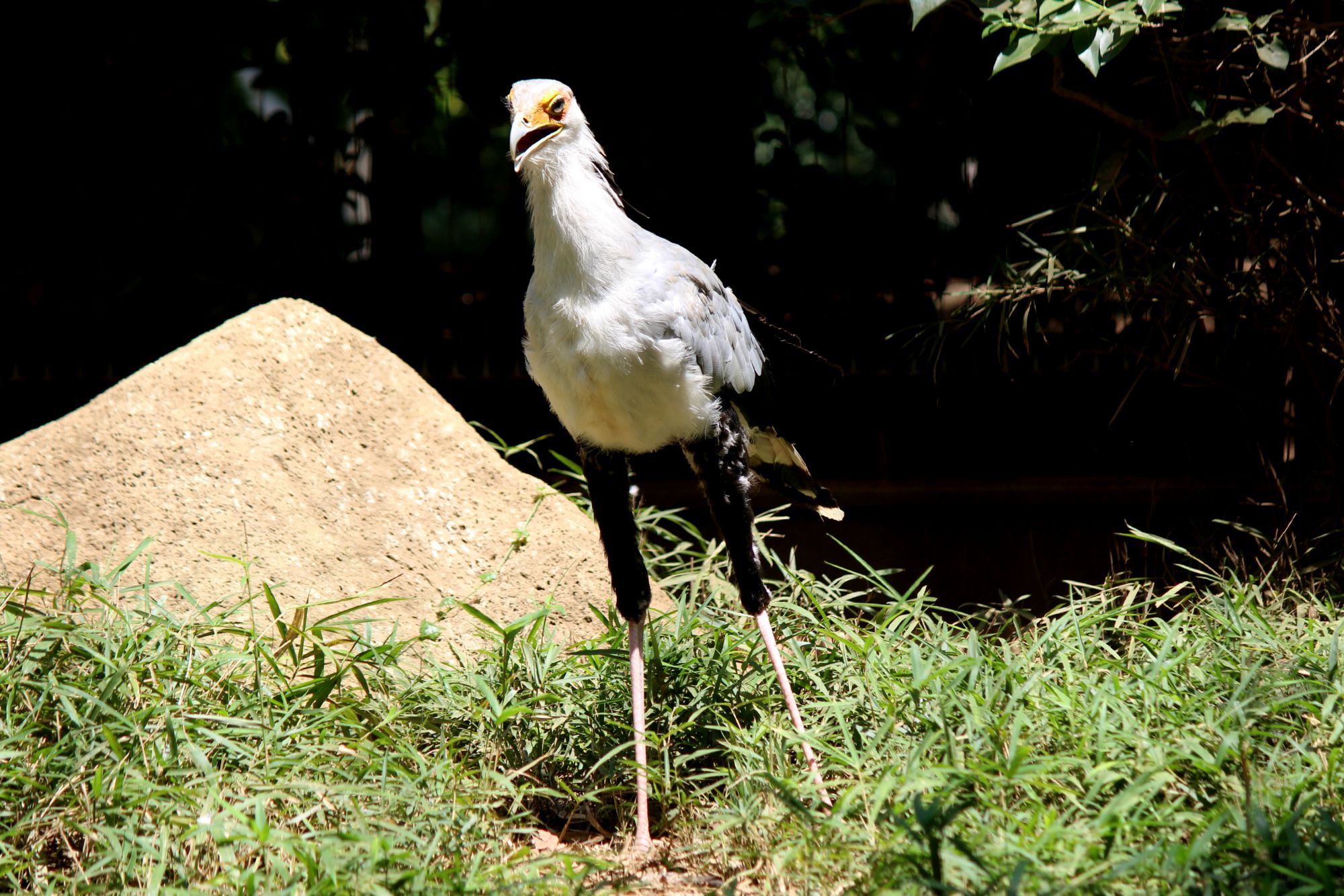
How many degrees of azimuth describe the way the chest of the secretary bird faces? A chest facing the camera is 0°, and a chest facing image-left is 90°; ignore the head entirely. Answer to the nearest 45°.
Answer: approximately 45°

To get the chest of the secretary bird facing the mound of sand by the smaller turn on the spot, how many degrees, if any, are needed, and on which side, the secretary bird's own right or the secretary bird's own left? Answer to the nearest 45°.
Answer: approximately 90° to the secretary bird's own right
